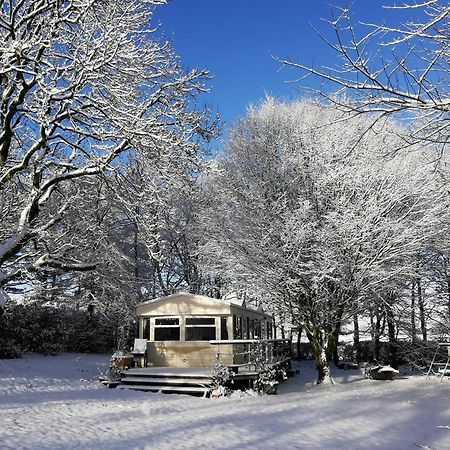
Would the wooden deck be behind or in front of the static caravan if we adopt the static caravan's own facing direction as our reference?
in front

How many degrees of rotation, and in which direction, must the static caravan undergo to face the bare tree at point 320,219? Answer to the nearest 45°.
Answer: approximately 90° to its left

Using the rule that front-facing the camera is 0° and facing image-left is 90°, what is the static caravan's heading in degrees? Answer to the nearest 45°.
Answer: approximately 0°
